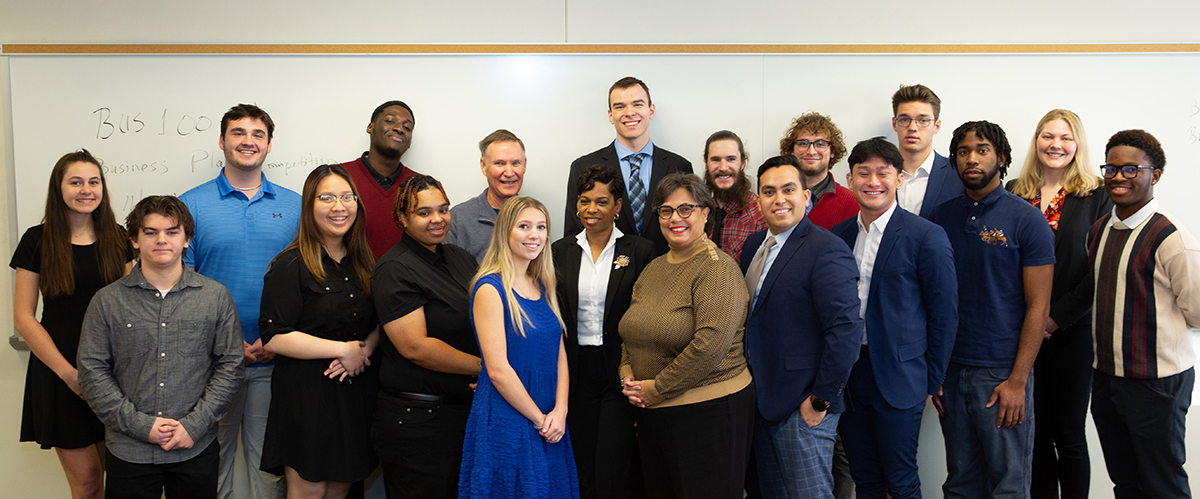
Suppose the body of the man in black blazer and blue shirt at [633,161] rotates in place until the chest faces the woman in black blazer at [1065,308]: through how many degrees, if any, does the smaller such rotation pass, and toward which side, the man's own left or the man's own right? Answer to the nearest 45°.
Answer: approximately 90° to the man's own left

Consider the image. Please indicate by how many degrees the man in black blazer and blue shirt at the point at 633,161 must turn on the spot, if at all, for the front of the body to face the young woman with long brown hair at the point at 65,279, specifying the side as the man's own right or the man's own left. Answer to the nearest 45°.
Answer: approximately 90° to the man's own right

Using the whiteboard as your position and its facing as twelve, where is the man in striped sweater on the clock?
The man in striped sweater is roughly at 10 o'clock from the whiteboard.

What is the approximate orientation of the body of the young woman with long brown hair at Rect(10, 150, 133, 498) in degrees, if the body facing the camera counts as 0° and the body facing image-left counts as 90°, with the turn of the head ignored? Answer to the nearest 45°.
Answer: approximately 315°

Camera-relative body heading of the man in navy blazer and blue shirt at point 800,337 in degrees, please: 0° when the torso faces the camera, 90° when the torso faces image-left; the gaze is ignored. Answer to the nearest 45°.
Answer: approximately 45°

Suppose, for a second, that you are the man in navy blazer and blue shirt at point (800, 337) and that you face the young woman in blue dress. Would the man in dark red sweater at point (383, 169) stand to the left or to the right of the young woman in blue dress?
right

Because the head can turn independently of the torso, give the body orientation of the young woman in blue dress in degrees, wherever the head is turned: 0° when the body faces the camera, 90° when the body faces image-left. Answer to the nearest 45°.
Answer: approximately 315°
